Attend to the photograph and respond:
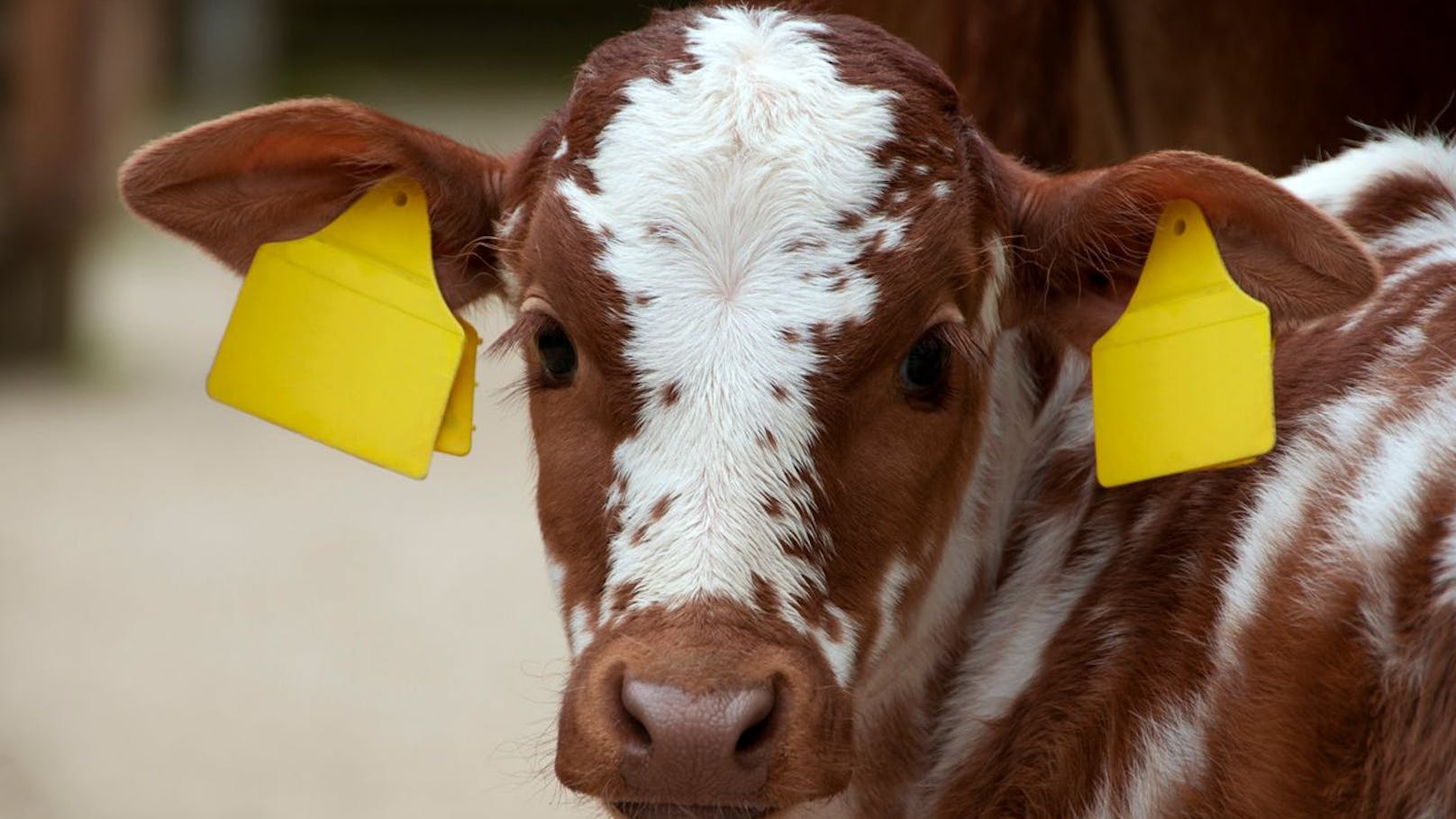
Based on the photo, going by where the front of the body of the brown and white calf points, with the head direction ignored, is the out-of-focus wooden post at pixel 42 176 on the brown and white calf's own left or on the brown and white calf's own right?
on the brown and white calf's own right

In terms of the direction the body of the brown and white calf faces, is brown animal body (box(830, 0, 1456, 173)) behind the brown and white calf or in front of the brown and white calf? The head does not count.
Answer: behind

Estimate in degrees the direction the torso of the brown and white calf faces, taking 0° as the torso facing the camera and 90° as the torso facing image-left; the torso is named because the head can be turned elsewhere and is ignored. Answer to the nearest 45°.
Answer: approximately 45°
